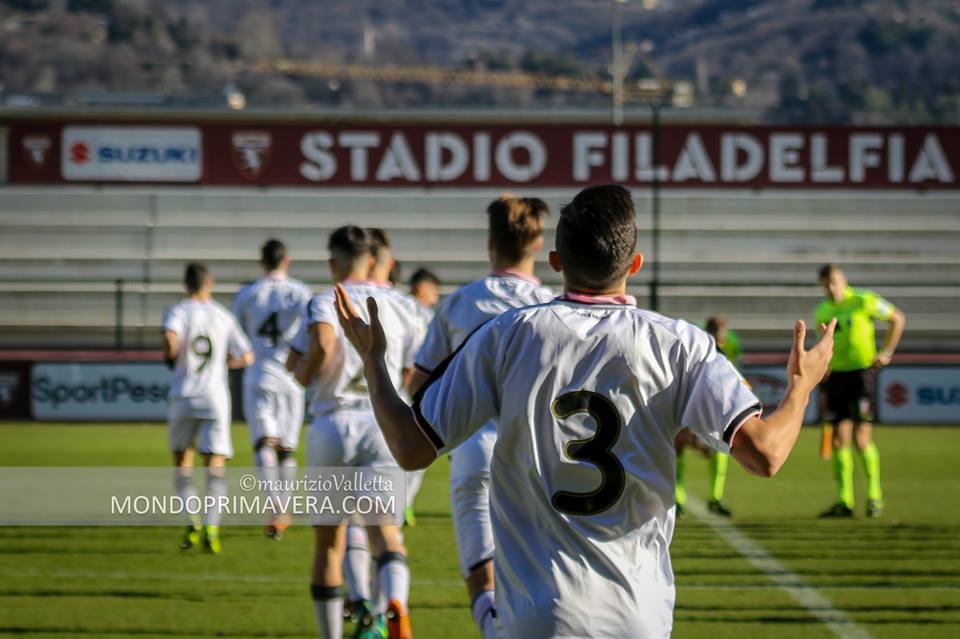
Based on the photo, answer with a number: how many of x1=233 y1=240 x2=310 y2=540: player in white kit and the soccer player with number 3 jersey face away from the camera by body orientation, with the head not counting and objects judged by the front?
2

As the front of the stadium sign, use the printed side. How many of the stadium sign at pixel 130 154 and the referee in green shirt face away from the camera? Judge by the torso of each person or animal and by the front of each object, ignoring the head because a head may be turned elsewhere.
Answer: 0

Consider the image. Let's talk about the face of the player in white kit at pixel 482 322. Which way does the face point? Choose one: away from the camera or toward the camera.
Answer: away from the camera

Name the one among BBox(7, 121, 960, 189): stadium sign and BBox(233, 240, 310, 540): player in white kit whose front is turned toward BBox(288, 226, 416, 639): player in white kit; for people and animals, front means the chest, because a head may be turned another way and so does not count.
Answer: the stadium sign

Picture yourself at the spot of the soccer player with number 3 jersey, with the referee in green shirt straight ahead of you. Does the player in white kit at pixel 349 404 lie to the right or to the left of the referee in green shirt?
left

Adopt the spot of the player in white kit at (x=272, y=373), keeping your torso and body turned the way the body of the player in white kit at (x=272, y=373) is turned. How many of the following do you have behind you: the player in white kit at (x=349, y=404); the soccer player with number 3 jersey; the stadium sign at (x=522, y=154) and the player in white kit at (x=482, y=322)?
3

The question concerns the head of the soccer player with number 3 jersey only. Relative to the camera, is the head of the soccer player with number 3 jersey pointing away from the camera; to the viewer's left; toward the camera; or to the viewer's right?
away from the camera

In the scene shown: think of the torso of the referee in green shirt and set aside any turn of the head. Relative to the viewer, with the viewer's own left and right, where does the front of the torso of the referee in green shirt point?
facing the viewer and to the left of the viewer

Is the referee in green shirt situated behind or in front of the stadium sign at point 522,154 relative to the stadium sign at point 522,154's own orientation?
in front

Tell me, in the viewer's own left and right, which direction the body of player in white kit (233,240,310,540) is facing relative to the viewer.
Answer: facing away from the viewer

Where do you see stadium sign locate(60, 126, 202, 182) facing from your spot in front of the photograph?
facing the viewer

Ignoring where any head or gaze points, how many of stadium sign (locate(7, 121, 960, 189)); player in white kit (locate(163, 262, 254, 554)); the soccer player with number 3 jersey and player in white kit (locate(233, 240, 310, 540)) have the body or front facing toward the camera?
1

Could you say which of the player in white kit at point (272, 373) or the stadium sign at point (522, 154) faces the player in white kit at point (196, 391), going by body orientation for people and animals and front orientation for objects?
the stadium sign

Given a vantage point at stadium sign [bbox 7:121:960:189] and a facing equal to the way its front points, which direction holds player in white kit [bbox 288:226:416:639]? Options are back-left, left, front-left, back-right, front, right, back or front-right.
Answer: front

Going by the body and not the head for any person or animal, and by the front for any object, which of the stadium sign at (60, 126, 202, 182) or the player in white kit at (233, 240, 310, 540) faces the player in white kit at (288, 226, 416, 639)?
the stadium sign

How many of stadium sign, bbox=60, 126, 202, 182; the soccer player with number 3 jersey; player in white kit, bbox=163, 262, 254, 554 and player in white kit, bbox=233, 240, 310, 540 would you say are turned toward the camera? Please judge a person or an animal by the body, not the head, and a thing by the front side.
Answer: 1

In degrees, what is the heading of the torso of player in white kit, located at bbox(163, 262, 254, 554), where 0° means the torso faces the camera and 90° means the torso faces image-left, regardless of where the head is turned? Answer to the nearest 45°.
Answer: approximately 180°

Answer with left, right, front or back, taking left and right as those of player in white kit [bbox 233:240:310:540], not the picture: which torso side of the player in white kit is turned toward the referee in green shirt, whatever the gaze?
right
